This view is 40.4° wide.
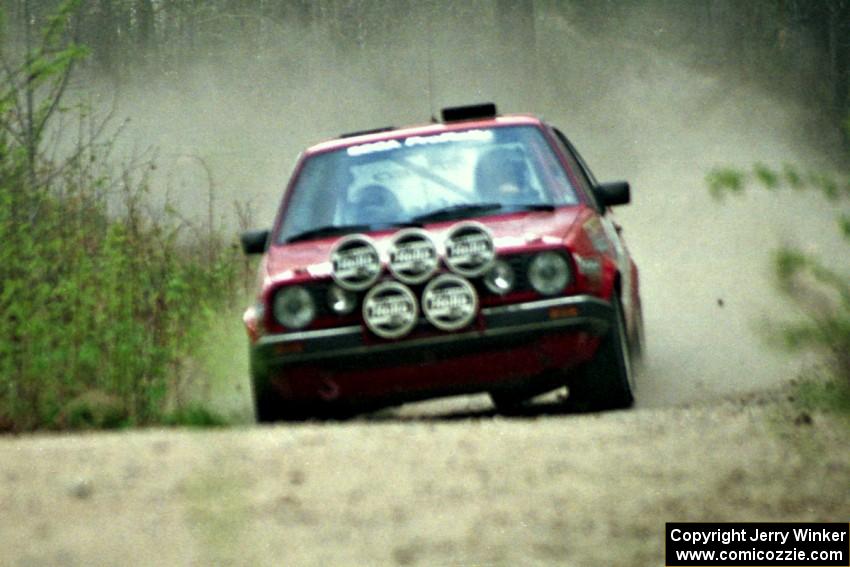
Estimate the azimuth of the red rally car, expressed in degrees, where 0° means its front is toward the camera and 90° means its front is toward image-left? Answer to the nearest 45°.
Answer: approximately 0°
